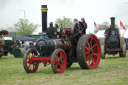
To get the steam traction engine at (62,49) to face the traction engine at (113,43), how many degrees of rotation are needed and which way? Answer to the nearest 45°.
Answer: approximately 180°

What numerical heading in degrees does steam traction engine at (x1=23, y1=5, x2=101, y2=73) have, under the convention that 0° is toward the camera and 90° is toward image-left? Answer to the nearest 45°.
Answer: approximately 45°

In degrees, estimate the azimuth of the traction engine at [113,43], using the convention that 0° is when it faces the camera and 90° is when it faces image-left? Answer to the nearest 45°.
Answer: approximately 0°
